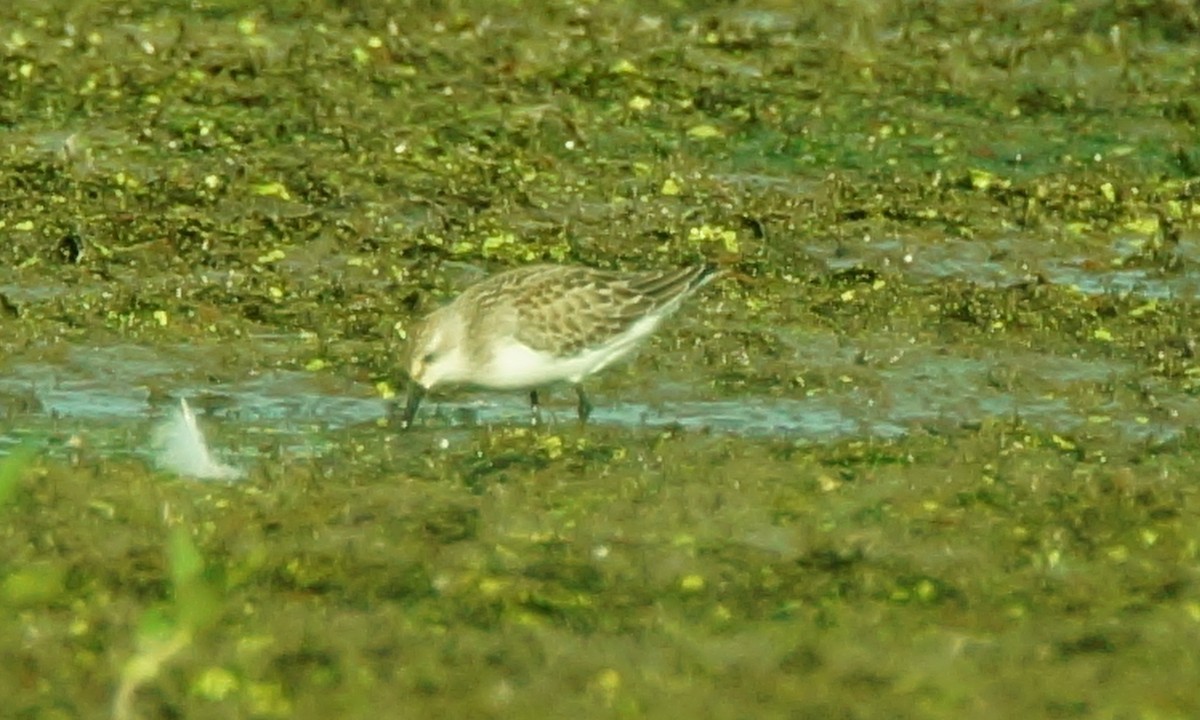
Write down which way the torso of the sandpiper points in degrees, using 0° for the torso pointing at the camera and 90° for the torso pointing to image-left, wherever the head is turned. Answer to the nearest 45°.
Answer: approximately 90°
